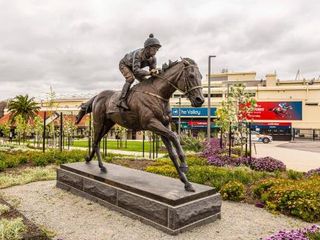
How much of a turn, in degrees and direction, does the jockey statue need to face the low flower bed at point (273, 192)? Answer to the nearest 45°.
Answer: approximately 45° to its left

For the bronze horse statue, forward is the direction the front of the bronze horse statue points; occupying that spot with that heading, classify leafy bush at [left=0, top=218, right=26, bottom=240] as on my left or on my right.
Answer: on my right

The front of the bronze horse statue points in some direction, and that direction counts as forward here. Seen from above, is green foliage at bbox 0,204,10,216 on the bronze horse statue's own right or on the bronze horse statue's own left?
on the bronze horse statue's own right

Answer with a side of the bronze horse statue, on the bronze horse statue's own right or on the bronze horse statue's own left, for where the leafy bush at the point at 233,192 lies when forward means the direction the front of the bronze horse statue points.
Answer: on the bronze horse statue's own left

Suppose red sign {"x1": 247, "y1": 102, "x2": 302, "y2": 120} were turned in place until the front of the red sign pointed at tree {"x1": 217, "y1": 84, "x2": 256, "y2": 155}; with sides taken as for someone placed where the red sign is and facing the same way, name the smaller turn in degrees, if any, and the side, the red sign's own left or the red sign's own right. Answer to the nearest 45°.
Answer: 0° — it already faces it

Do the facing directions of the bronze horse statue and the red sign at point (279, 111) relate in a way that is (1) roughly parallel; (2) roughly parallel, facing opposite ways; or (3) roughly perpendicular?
roughly perpendicular

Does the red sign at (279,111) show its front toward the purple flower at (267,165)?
yes

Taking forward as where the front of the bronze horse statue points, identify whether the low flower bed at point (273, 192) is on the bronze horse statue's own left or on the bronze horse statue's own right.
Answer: on the bronze horse statue's own left

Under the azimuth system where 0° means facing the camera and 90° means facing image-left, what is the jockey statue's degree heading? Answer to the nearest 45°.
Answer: approximately 315°

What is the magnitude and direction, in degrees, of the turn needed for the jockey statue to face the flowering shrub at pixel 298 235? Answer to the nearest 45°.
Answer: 0° — it already faces it

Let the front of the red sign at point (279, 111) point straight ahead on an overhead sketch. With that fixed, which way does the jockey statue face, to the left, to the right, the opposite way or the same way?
to the left
